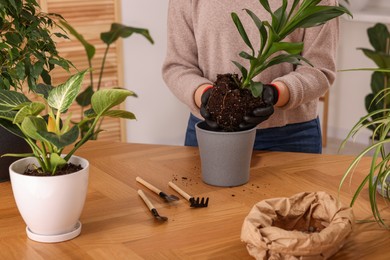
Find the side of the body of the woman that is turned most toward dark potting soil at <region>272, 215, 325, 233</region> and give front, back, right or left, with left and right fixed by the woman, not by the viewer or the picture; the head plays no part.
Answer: front

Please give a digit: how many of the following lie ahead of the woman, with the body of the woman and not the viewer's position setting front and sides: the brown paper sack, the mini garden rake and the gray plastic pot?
3

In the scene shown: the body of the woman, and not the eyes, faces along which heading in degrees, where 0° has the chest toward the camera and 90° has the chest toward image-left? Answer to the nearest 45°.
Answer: approximately 0°

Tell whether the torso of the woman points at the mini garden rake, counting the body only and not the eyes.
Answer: yes

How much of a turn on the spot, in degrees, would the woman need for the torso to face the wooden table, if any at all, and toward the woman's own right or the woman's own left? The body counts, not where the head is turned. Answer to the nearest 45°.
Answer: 0° — they already face it

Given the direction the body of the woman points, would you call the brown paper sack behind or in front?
in front

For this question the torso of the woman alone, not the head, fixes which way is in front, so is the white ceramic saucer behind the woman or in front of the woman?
in front

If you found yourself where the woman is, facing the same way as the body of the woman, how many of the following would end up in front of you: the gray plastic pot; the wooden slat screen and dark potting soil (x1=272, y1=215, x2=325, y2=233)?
2
